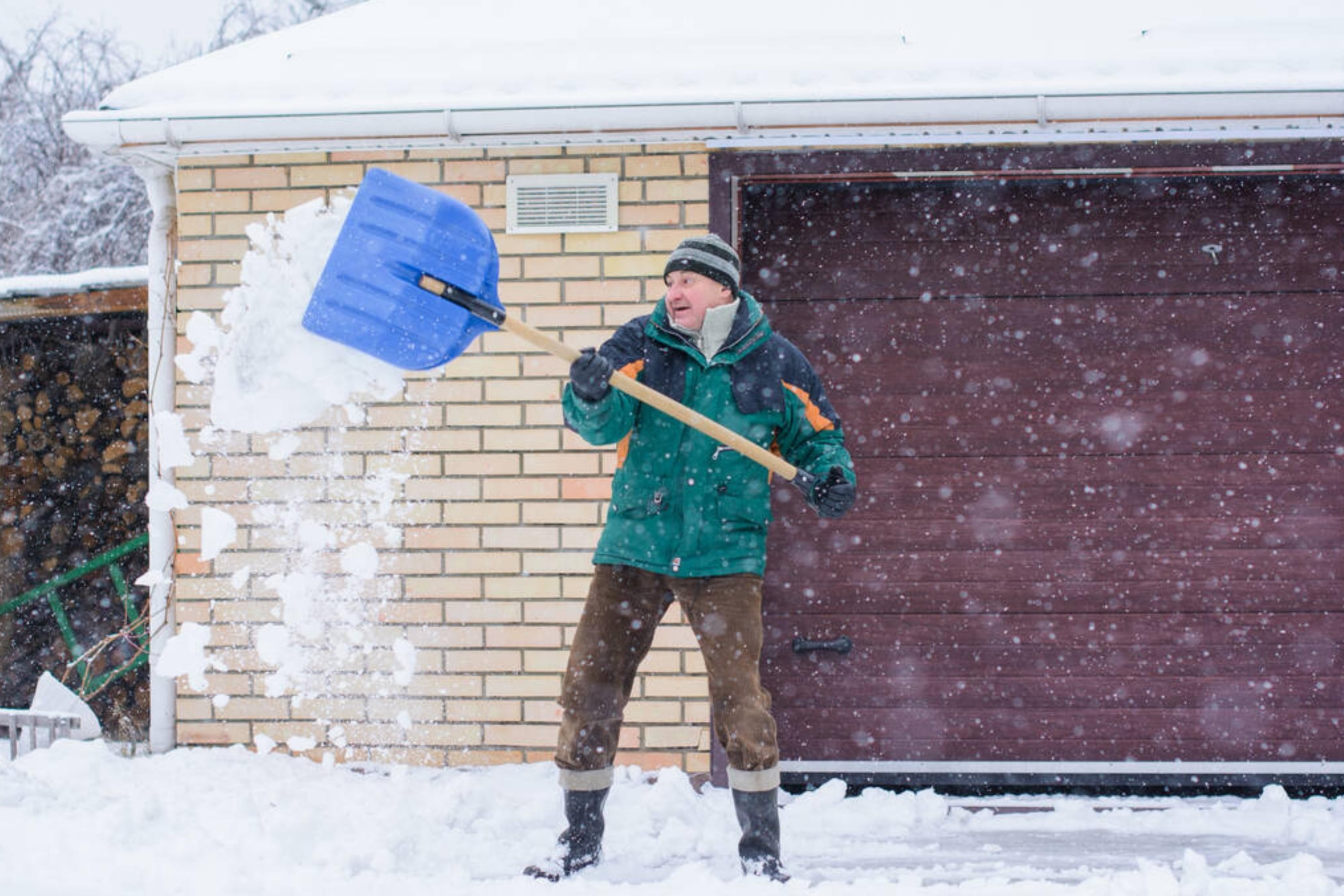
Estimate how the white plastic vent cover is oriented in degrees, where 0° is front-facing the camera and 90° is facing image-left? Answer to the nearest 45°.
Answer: approximately 0°

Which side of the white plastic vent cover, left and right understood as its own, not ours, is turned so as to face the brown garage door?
left

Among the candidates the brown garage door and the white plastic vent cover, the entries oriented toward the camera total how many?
2

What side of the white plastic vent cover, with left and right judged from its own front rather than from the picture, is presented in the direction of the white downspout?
right

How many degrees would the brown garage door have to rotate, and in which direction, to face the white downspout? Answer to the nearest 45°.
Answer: approximately 90° to its right

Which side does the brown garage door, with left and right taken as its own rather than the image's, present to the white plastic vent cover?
right
